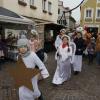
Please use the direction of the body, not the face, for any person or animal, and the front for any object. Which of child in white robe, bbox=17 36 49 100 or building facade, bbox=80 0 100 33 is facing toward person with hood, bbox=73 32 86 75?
the building facade

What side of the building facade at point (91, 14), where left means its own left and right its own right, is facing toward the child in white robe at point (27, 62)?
front

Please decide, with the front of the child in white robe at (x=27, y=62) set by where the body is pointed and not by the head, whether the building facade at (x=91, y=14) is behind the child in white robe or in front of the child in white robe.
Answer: behind

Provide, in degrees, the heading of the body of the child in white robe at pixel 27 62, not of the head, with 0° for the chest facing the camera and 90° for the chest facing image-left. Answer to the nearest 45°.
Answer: approximately 45°

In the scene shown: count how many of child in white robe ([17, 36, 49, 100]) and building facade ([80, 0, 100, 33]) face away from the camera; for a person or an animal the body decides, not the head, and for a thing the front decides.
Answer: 0

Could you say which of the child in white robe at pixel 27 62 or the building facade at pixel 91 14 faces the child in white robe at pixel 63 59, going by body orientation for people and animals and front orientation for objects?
the building facade

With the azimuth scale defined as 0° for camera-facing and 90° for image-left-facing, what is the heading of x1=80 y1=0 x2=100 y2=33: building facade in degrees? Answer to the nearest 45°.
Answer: approximately 0°

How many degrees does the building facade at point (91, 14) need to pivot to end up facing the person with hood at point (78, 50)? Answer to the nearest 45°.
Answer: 0° — it already faces them

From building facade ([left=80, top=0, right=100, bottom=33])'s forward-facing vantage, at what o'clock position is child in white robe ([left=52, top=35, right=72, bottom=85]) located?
The child in white robe is roughly at 12 o'clock from the building facade.

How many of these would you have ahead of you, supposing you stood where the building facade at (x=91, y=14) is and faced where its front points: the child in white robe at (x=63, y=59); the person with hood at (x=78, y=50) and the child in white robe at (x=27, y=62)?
3
